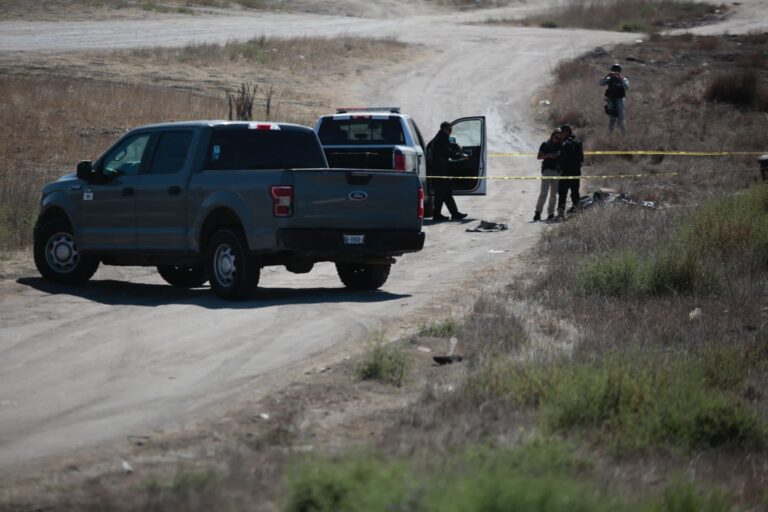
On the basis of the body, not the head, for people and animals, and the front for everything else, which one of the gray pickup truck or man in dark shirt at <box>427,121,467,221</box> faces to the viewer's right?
the man in dark shirt

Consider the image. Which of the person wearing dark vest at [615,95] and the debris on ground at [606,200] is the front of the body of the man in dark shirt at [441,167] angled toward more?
the debris on ground

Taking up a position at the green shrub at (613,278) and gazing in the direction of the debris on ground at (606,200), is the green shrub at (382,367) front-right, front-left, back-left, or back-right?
back-left

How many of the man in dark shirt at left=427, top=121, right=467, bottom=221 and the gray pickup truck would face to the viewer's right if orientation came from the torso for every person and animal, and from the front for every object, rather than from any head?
1

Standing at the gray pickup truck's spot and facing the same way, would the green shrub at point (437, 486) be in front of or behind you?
behind

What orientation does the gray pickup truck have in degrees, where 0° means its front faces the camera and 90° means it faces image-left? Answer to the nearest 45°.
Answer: approximately 135°

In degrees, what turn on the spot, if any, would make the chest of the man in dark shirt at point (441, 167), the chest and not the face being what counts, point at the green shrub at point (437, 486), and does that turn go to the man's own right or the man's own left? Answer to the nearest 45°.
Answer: approximately 90° to the man's own right

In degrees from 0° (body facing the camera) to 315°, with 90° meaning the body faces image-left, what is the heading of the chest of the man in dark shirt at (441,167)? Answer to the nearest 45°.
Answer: approximately 270°

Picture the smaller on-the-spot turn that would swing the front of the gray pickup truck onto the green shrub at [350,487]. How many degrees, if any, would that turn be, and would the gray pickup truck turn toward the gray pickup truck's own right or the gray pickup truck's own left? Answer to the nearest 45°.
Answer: approximately 135° to the gray pickup truck's own left

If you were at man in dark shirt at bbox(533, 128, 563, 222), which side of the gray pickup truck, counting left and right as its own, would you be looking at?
right

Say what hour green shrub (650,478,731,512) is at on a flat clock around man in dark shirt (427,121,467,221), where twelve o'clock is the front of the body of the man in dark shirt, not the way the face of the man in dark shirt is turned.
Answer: The green shrub is roughly at 3 o'clock from the man in dark shirt.
